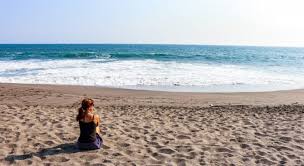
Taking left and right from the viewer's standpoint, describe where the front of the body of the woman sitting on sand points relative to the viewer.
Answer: facing away from the viewer
